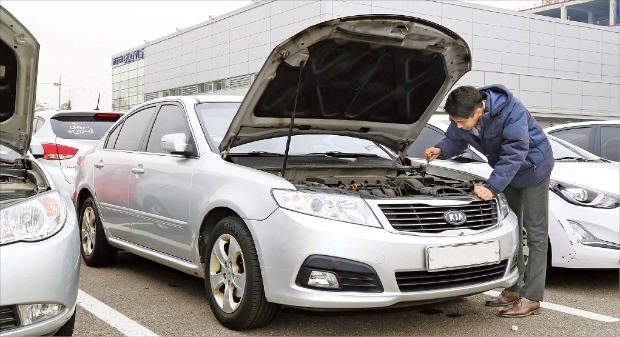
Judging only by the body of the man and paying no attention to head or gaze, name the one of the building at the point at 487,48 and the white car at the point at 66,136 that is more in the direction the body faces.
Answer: the white car

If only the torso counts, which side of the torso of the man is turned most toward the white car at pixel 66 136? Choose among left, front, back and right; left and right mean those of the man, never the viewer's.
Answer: front

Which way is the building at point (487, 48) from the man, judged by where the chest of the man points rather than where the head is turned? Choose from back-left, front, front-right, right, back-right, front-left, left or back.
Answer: right

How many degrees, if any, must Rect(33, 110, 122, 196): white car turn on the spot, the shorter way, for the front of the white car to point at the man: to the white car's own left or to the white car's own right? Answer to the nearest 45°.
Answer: approximately 180°

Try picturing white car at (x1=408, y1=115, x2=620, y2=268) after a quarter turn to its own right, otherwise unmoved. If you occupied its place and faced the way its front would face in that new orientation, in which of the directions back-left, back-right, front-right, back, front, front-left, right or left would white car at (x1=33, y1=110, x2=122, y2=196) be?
front-right

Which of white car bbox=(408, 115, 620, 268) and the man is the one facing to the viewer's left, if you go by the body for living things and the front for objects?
the man

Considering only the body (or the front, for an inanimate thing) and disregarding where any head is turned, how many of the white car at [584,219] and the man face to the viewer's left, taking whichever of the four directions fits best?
1

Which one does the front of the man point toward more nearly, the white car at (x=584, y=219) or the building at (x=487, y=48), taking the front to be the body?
the building

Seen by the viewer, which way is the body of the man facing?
to the viewer's left

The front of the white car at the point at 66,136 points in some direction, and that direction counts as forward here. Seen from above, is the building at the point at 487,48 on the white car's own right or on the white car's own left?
on the white car's own right
